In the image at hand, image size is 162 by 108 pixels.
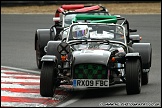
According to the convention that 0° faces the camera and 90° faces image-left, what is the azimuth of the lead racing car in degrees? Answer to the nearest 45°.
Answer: approximately 0°
